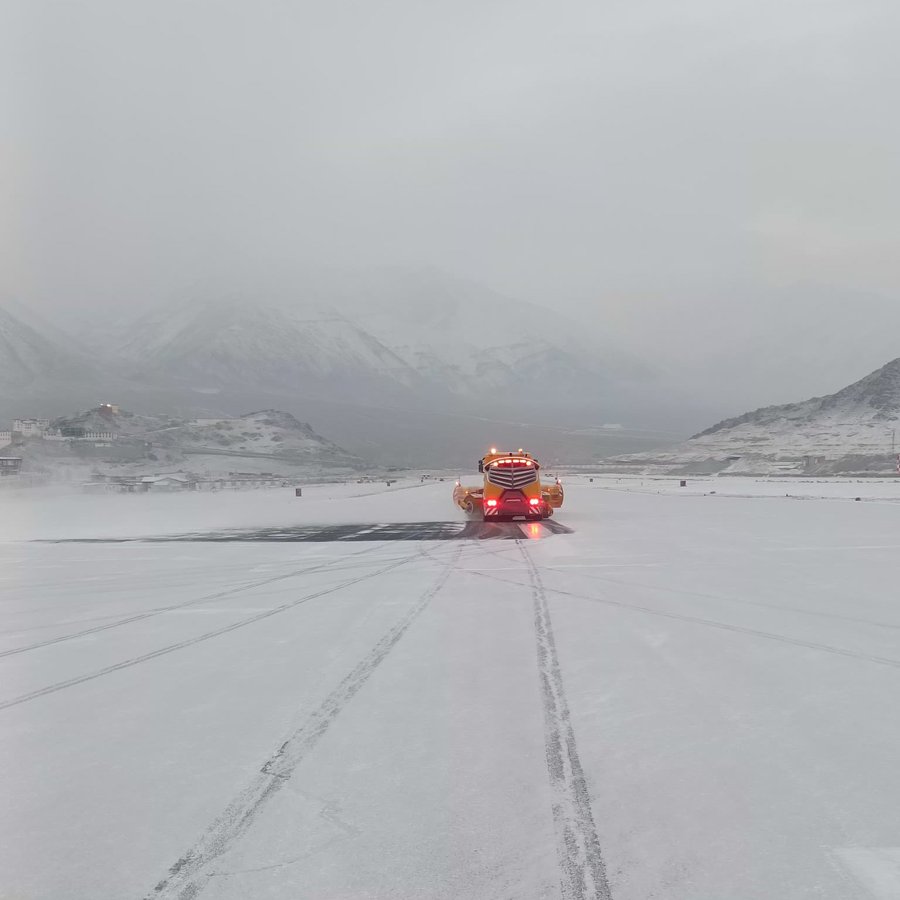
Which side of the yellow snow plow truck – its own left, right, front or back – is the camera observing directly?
back
